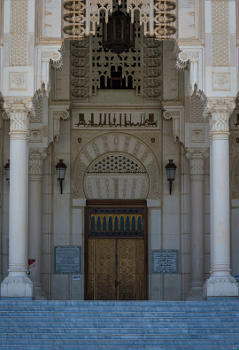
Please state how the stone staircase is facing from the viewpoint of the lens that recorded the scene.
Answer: facing the viewer

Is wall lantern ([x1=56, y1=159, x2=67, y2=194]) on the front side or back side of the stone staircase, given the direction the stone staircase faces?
on the back side

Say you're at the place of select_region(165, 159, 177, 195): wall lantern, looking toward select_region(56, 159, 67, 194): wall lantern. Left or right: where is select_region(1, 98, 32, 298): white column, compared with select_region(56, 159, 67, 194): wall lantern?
left

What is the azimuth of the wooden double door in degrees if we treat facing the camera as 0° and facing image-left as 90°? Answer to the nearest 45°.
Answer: approximately 0°

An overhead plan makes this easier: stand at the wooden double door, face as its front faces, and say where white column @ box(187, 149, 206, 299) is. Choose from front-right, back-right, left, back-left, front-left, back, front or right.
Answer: left

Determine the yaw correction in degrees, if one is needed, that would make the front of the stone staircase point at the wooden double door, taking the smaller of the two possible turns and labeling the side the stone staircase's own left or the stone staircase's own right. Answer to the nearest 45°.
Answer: approximately 180°

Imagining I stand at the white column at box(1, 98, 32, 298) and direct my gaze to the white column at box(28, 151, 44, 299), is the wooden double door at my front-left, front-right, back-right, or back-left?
front-right

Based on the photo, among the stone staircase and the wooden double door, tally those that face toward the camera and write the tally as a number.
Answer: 2

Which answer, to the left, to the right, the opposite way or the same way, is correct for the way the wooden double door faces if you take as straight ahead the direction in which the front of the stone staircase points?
the same way

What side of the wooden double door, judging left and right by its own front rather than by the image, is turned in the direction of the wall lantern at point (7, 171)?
right

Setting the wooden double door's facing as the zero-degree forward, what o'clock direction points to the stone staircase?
The stone staircase is roughly at 12 o'clock from the wooden double door.

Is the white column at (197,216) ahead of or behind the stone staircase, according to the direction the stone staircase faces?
behind

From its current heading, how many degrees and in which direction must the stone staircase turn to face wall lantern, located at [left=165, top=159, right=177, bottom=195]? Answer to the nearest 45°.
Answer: approximately 180°

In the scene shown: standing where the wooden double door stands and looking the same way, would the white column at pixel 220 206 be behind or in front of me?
in front

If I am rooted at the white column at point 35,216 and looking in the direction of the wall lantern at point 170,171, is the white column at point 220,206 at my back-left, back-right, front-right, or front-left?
front-right
